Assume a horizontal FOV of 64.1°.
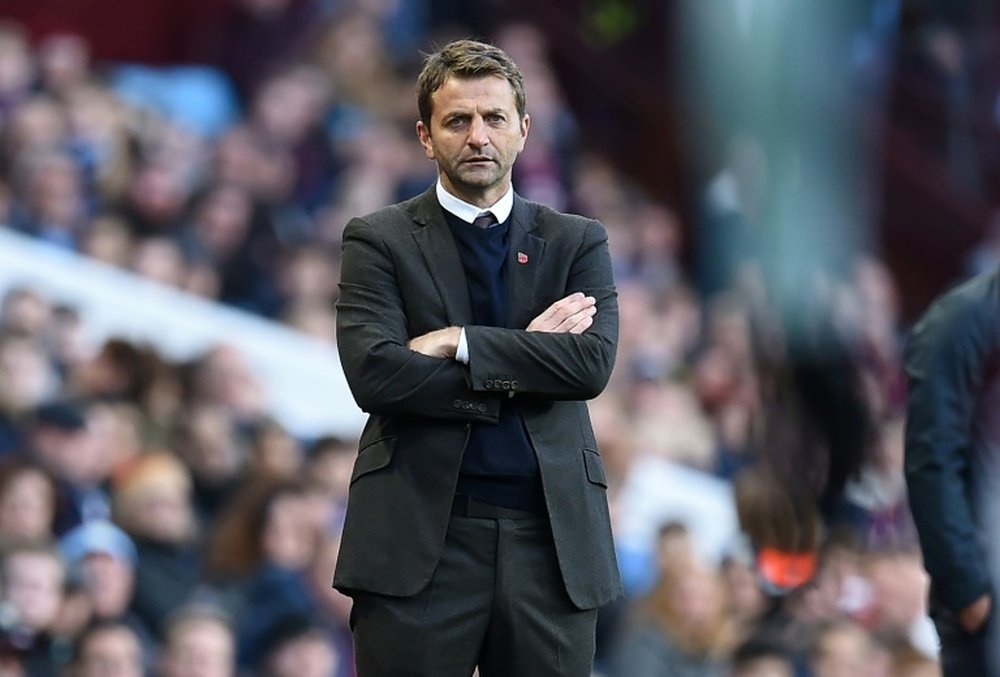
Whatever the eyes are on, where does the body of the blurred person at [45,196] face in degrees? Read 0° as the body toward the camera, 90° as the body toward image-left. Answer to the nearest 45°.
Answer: approximately 315°

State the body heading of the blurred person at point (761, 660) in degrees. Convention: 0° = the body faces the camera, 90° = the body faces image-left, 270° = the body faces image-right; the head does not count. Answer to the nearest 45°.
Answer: approximately 0°

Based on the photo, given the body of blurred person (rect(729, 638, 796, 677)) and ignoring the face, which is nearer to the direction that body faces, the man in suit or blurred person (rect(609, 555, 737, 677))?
the man in suit

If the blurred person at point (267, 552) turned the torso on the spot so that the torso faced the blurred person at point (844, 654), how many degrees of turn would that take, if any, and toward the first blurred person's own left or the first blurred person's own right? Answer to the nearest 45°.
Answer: approximately 45° to the first blurred person's own left

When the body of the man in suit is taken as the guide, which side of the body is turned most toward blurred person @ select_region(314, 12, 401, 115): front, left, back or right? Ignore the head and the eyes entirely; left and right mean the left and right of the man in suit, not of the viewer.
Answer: back

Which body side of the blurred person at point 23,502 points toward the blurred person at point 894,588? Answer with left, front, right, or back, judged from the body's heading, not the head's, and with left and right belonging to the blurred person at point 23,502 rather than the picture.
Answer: left
